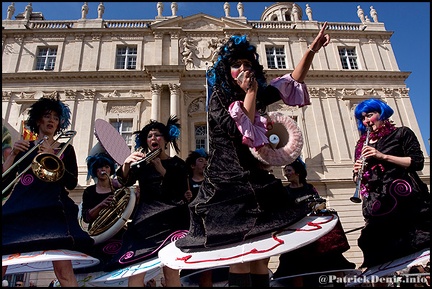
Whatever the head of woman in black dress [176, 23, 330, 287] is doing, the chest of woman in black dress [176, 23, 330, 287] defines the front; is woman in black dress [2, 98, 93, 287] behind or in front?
behind

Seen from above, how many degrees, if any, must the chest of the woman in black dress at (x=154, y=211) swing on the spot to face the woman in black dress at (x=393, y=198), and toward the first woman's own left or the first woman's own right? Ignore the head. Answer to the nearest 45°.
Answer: approximately 135° to the first woman's own left

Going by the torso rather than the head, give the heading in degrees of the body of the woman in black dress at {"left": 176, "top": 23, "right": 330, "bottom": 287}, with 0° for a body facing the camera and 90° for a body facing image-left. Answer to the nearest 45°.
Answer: approximately 315°

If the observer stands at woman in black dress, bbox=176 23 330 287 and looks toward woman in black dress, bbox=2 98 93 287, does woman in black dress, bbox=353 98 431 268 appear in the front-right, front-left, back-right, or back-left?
back-right

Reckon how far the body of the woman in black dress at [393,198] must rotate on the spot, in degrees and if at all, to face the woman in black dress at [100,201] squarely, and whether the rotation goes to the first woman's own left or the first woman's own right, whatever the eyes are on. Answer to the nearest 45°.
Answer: approximately 45° to the first woman's own right

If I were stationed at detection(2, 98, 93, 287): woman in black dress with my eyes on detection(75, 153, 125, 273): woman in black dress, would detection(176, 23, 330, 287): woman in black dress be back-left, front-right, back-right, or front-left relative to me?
back-right

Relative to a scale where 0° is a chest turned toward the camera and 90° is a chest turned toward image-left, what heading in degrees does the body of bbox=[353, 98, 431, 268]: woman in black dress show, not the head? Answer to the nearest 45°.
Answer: approximately 45°

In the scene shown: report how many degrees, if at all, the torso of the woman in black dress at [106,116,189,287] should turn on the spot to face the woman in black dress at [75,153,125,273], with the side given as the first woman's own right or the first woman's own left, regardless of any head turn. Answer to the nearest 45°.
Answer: approximately 90° to the first woman's own right

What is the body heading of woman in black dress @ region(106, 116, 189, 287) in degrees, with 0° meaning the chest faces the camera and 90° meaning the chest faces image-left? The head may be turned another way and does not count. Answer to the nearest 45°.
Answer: approximately 45°

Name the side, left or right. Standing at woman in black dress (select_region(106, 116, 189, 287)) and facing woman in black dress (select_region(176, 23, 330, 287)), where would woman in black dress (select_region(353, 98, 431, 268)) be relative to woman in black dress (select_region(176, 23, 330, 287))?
left
